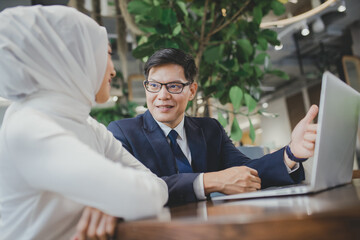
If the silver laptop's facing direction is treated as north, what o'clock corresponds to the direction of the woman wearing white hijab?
The woman wearing white hijab is roughly at 11 o'clock from the silver laptop.

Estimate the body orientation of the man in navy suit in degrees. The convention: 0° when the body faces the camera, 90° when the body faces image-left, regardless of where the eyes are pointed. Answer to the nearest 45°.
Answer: approximately 0°

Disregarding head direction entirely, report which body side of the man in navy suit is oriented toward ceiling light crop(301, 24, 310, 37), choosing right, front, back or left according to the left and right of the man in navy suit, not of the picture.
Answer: back

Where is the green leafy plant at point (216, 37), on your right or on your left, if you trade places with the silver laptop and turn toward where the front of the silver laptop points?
on your right

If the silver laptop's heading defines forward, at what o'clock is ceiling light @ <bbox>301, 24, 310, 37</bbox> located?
The ceiling light is roughly at 3 o'clock from the silver laptop.

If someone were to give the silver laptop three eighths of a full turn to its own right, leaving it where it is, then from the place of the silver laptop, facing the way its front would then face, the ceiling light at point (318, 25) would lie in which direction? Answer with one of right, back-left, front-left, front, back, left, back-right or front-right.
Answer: front-left

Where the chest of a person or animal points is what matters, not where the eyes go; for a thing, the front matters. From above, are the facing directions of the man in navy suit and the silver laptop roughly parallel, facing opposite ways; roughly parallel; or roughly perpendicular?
roughly perpendicular

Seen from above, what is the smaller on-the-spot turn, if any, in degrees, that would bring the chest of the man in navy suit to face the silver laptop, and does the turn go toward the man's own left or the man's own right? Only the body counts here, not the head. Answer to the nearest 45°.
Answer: approximately 45° to the man's own left

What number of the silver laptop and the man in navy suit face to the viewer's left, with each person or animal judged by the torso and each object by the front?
1

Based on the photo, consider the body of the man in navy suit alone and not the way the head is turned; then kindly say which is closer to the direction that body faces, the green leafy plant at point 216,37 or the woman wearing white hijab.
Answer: the woman wearing white hijab

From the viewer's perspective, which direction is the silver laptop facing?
to the viewer's left
